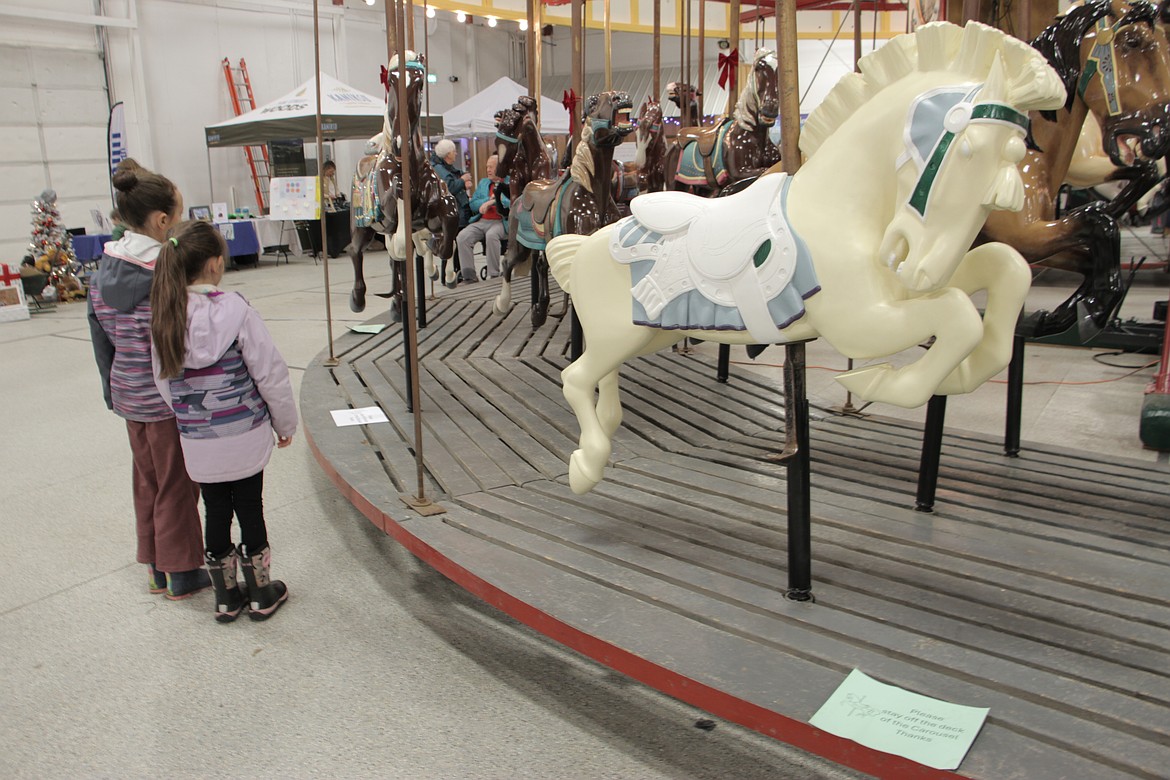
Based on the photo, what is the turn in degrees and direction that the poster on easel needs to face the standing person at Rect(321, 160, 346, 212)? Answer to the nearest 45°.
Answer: approximately 180°

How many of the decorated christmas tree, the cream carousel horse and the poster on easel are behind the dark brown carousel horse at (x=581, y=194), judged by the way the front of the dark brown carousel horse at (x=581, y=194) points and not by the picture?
2

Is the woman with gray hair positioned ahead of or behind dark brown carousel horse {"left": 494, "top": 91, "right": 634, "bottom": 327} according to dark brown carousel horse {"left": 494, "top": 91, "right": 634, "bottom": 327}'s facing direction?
behind

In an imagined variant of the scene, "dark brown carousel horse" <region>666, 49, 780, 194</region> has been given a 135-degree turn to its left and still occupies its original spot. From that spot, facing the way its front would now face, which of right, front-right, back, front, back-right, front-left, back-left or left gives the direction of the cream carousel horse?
back

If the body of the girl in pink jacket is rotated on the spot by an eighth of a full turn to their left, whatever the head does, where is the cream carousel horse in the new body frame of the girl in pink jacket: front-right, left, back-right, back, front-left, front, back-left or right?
back-right

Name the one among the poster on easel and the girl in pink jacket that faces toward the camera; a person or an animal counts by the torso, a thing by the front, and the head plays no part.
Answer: the poster on easel

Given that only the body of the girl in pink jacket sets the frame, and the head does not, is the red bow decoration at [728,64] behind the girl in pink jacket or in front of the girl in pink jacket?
in front

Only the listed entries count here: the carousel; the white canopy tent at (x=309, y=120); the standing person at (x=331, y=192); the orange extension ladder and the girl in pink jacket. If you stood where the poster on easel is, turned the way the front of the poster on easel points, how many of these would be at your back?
3

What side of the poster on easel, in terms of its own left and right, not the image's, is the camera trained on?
front

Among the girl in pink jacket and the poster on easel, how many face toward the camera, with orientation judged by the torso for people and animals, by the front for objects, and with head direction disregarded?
1

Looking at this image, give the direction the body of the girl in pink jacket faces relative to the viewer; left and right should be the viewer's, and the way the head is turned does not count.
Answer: facing away from the viewer and to the right of the viewer

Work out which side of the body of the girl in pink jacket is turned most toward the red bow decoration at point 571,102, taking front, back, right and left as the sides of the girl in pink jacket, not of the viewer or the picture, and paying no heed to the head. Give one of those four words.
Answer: front

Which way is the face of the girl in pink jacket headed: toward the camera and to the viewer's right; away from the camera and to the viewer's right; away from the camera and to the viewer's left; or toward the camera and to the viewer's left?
away from the camera and to the viewer's right

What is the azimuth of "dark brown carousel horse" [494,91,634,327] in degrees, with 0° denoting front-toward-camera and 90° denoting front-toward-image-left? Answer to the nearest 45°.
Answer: approximately 315°
